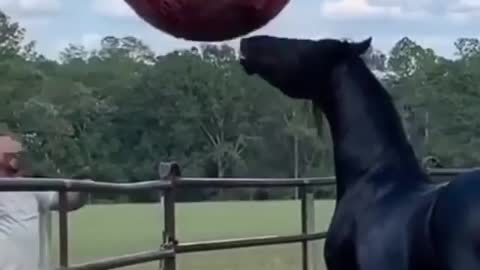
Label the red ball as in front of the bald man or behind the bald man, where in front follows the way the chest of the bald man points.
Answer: in front

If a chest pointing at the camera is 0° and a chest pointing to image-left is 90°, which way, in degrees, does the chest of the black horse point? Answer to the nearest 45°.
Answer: approximately 90°

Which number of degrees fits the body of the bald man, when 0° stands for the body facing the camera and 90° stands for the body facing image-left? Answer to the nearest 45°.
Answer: approximately 315°

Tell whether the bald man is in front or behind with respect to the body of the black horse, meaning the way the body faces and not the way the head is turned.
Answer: in front

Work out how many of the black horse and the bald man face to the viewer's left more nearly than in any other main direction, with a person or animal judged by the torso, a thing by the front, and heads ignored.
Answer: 1
